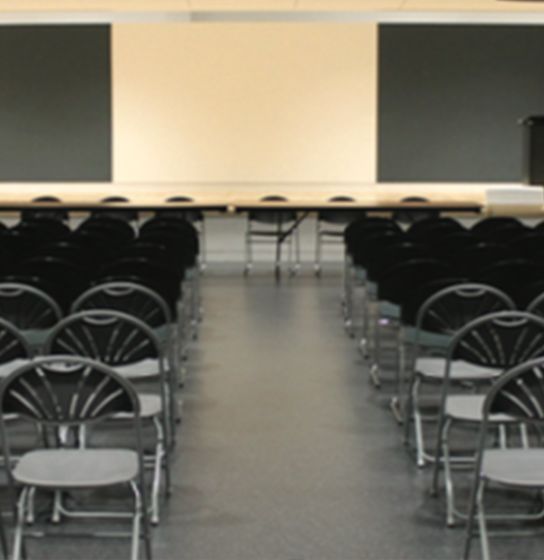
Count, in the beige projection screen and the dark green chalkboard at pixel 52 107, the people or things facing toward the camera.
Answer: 2

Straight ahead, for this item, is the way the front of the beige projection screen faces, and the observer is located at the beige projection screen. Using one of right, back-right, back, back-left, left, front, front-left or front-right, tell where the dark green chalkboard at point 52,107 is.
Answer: right

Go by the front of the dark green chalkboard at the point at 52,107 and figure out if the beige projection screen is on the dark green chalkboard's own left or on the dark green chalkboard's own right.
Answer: on the dark green chalkboard's own left

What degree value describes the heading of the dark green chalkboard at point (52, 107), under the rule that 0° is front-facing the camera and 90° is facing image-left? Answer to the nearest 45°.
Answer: approximately 0°

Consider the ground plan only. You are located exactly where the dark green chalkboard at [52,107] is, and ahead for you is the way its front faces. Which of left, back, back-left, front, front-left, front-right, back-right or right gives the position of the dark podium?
front-left

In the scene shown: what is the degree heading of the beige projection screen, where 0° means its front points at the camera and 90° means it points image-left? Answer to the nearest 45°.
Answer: approximately 0°

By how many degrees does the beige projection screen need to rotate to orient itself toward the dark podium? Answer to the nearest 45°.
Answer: approximately 45° to its left
